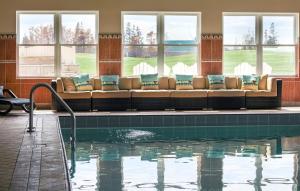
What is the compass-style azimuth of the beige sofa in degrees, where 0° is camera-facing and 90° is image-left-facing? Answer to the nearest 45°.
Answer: approximately 0°

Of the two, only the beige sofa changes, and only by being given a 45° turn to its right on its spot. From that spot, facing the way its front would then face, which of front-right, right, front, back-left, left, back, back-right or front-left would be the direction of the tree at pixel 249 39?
back
